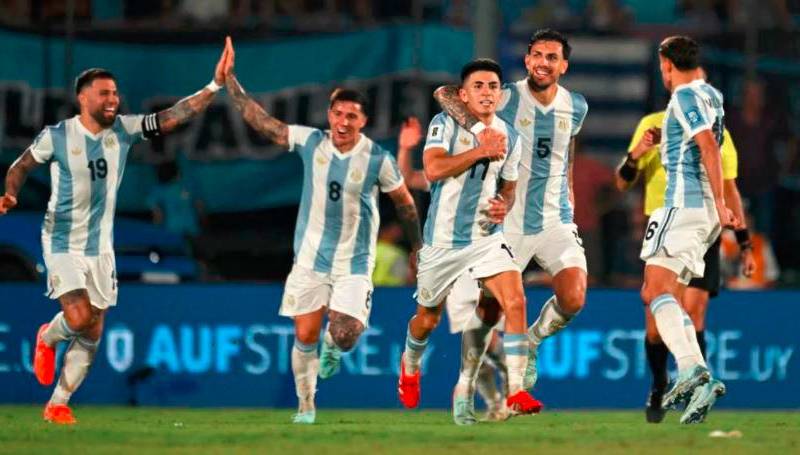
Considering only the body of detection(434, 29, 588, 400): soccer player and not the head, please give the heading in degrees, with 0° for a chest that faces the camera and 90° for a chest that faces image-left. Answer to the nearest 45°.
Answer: approximately 0°

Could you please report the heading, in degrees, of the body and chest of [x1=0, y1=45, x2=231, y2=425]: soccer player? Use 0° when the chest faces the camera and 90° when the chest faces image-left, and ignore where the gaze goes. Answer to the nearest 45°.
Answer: approximately 315°

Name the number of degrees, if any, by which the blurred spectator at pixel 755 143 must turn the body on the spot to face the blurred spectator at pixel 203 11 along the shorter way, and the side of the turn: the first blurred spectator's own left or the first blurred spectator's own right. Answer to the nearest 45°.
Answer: approximately 90° to the first blurred spectator's own right

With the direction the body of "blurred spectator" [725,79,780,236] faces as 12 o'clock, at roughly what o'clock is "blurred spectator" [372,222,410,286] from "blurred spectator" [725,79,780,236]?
"blurred spectator" [372,222,410,286] is roughly at 2 o'clock from "blurred spectator" [725,79,780,236].

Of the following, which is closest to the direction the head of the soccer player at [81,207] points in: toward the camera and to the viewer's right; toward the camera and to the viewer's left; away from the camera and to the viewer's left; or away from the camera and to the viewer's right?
toward the camera and to the viewer's right

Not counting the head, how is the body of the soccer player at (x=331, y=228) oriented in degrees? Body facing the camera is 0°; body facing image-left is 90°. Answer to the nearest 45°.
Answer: approximately 0°

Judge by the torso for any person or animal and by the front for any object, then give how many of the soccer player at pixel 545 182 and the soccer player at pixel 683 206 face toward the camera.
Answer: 1

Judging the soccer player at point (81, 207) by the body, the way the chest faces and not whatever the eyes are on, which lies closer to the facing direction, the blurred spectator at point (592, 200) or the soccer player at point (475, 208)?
the soccer player

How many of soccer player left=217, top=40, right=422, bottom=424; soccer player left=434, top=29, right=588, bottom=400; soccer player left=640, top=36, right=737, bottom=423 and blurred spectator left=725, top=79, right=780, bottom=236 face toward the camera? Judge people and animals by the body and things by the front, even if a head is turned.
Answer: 3
